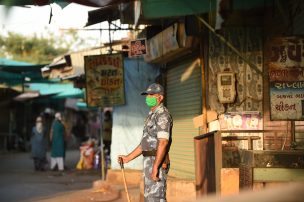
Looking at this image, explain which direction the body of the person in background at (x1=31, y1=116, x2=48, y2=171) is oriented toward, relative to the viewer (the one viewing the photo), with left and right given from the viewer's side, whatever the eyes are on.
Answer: facing the viewer

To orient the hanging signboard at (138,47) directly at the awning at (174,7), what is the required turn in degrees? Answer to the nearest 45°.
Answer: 0° — it already faces it

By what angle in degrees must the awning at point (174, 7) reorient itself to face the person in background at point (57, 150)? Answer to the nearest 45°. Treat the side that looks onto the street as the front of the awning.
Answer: approximately 90° to its right

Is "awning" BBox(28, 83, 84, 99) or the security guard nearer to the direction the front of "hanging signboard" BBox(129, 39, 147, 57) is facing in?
the security guard

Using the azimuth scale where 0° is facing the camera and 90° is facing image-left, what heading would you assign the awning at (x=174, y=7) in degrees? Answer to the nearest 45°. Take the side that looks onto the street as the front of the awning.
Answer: approximately 45°

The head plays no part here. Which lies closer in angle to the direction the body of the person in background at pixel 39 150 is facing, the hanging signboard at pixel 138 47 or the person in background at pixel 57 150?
the hanging signboard

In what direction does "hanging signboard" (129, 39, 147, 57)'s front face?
toward the camera

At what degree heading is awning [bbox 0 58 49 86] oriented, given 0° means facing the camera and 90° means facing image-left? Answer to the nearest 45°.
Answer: approximately 315°

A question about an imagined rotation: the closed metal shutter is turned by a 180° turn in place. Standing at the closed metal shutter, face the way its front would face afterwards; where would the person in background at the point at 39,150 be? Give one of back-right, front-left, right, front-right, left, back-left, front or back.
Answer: left
